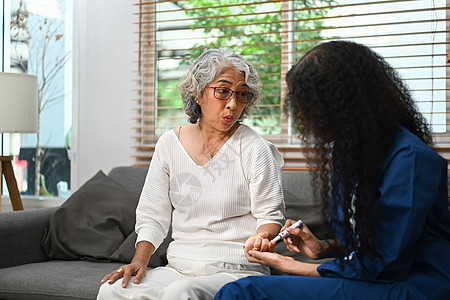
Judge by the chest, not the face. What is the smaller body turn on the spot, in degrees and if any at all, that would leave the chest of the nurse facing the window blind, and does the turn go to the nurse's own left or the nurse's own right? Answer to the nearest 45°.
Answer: approximately 90° to the nurse's own right

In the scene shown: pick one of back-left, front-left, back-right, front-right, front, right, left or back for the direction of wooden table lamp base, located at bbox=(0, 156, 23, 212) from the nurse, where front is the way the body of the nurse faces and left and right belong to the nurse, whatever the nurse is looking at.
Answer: front-right

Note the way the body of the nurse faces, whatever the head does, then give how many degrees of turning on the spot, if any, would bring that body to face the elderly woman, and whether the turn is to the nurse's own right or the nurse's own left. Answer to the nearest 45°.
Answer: approximately 45° to the nurse's own right

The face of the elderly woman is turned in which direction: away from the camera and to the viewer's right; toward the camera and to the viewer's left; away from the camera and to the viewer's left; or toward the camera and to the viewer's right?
toward the camera and to the viewer's right

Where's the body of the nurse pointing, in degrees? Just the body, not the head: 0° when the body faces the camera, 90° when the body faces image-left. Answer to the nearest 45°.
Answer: approximately 90°

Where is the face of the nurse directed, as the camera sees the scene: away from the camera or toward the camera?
away from the camera

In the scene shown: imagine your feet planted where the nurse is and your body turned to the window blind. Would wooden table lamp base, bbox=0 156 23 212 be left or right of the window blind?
left

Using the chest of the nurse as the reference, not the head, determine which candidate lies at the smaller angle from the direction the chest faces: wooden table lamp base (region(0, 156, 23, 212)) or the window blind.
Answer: the wooden table lamp base
